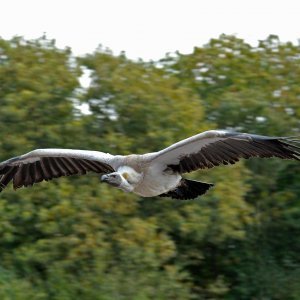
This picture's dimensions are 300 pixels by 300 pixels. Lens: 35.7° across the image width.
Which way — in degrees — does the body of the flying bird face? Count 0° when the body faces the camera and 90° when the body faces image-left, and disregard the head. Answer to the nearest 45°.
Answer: approximately 45°
